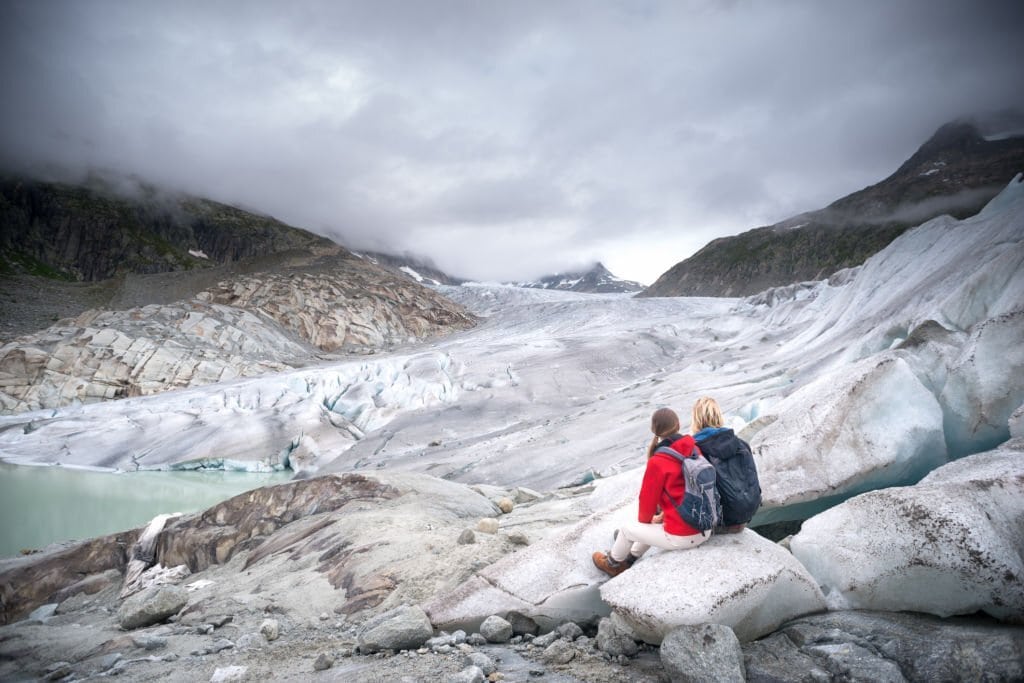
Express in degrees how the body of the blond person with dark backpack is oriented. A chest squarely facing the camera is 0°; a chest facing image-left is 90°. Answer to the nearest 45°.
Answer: approximately 135°

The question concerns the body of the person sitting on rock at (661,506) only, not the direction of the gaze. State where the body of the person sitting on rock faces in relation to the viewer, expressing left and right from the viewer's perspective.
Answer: facing to the left of the viewer

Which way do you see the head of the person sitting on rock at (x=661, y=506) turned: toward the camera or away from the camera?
away from the camera

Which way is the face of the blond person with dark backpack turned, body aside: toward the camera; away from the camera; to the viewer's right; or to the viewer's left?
away from the camera

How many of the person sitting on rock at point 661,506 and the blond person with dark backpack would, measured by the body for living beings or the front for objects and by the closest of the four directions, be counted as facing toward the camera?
0
